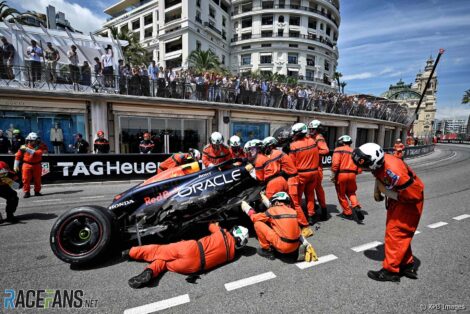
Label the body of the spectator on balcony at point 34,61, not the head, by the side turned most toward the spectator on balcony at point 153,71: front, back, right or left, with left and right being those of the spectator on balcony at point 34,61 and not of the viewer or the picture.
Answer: left

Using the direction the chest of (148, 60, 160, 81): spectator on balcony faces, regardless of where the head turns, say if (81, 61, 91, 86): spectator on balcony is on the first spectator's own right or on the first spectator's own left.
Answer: on the first spectator's own right

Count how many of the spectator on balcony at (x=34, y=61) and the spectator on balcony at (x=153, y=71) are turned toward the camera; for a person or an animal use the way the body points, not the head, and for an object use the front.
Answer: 2

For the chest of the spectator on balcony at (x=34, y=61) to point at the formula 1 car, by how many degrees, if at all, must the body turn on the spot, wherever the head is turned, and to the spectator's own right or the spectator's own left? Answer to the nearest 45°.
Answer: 0° — they already face it

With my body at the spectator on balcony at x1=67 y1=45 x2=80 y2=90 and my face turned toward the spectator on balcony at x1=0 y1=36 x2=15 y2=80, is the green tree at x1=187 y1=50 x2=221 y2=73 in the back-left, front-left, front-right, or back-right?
back-right

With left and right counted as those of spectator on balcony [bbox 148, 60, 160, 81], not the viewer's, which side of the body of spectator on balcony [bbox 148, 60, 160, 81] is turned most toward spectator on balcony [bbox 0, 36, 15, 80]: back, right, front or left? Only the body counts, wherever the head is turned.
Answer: right

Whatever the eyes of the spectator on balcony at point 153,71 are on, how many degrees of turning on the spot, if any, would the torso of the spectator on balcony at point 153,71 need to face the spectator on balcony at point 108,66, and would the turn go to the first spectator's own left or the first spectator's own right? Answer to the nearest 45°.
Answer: approximately 90° to the first spectator's own right

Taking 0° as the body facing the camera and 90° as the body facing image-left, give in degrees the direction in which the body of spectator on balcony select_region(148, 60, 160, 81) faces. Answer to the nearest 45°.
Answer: approximately 0°

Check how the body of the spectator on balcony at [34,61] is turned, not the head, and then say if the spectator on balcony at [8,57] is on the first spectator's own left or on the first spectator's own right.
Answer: on the first spectator's own right
